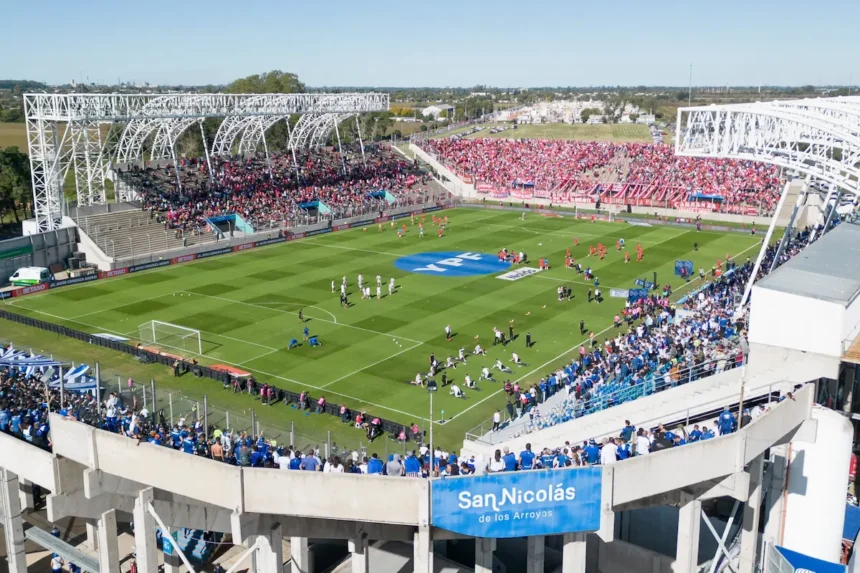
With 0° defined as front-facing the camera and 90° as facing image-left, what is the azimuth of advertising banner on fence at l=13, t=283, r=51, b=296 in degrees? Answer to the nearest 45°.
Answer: approximately 315°

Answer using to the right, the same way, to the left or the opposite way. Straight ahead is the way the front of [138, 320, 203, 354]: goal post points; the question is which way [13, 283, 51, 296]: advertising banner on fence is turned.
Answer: to the right

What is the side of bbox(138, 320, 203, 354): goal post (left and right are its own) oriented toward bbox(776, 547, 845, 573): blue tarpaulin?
right

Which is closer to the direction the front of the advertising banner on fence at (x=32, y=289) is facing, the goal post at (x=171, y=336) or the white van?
the goal post

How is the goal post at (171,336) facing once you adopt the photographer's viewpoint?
facing away from the viewer and to the right of the viewer

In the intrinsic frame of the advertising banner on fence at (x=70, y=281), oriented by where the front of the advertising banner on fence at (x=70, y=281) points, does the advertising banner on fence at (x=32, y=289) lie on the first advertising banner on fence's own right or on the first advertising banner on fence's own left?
on the first advertising banner on fence's own right

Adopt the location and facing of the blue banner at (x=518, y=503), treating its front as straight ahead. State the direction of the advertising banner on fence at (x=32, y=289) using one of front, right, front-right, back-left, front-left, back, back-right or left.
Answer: back-right
